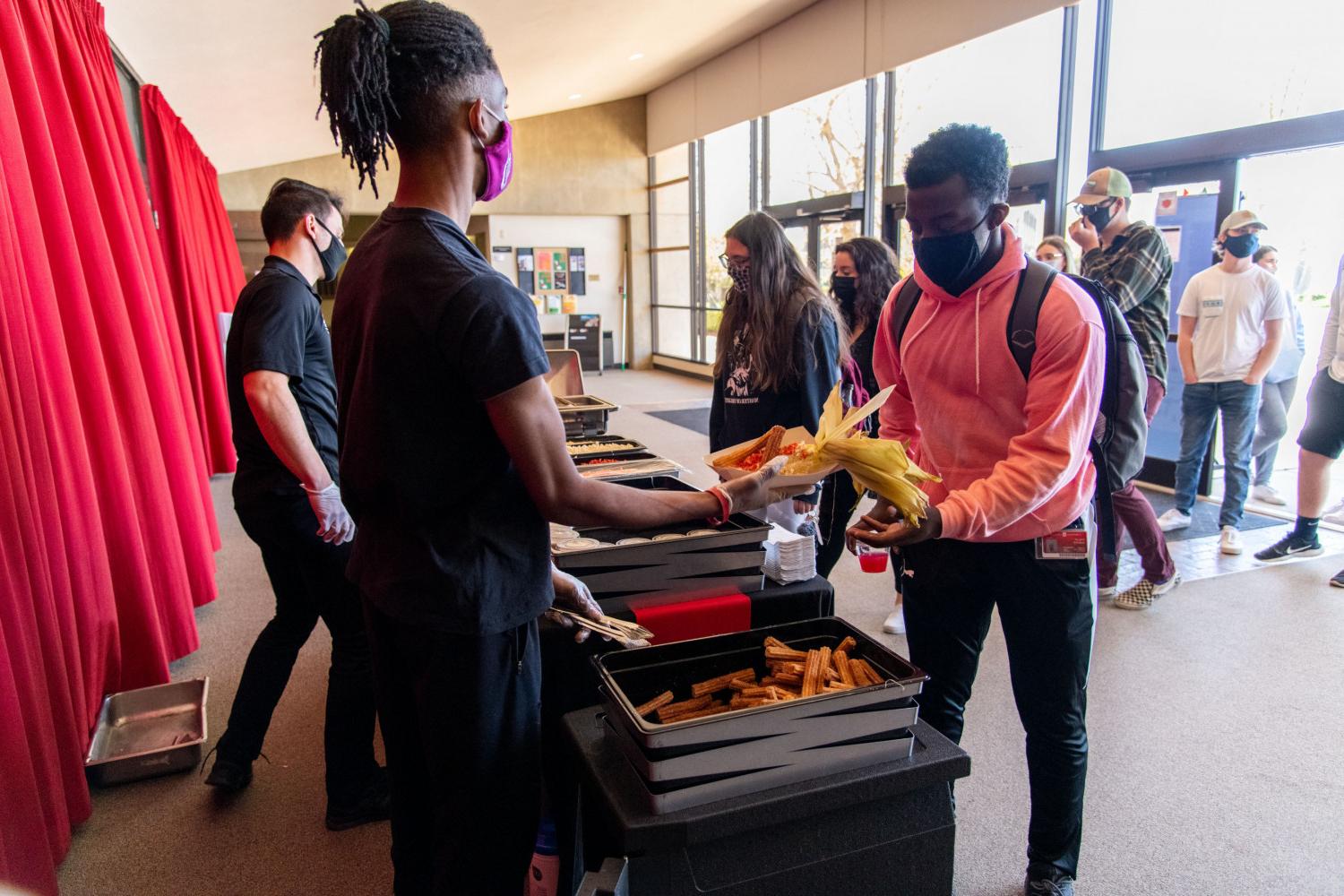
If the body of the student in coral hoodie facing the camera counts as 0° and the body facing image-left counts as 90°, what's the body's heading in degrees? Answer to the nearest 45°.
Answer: approximately 45°

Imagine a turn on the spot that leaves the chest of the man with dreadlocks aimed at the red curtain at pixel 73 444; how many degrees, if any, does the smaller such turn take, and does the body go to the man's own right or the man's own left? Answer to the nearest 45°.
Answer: approximately 90° to the man's own left

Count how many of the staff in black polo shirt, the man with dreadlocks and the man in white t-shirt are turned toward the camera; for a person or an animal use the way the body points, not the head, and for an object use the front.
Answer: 1

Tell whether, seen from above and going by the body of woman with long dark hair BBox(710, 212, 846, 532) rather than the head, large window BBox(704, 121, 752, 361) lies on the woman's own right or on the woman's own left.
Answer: on the woman's own right

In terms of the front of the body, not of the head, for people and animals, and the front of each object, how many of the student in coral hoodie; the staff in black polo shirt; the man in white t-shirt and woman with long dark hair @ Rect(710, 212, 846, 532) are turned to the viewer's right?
1

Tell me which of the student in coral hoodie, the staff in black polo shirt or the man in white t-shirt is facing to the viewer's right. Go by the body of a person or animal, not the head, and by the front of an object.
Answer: the staff in black polo shirt

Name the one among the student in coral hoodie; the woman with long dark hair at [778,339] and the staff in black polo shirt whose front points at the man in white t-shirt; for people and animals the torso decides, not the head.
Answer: the staff in black polo shirt

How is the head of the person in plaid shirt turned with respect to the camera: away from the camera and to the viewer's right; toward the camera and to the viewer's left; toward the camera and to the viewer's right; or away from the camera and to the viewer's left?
toward the camera and to the viewer's left

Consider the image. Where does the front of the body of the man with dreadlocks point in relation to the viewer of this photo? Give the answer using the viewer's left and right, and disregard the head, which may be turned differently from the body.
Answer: facing away from the viewer and to the right of the viewer

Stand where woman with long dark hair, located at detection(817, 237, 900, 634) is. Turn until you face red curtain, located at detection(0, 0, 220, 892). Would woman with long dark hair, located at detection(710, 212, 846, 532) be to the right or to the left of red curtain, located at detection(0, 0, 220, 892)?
left

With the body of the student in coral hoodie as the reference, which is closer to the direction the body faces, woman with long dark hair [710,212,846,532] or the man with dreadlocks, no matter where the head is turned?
the man with dreadlocks

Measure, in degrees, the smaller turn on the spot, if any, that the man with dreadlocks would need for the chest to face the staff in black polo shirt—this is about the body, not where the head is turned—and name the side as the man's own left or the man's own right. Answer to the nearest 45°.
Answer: approximately 90° to the man's own left

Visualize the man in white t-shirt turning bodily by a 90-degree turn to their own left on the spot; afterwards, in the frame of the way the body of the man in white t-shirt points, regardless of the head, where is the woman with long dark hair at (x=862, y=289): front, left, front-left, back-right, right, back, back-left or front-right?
back-right

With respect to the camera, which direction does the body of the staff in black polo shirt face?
to the viewer's right

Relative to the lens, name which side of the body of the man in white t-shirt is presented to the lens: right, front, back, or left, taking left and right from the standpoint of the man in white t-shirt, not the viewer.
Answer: front
